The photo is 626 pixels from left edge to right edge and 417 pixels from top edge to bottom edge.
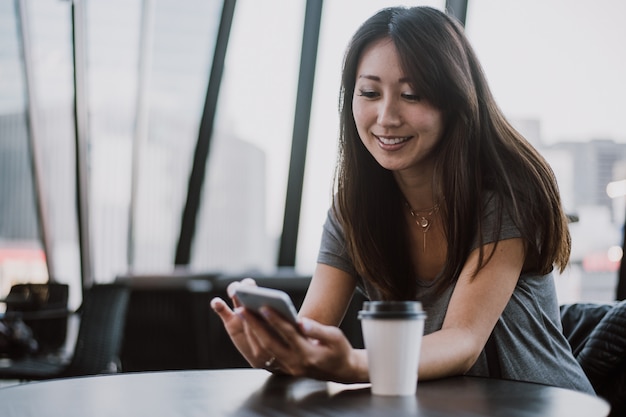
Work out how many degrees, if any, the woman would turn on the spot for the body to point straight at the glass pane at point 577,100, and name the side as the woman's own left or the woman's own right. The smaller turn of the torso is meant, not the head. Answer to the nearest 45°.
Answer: approximately 135° to the woman's own right

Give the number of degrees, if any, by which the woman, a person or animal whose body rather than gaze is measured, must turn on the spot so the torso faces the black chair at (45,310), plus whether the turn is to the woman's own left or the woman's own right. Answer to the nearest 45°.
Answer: approximately 90° to the woman's own right

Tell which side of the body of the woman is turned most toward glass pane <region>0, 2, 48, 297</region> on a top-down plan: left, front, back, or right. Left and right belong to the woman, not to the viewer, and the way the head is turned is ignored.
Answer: right

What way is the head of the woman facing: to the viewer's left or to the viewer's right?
to the viewer's left

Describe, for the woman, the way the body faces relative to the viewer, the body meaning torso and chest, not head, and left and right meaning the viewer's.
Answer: facing the viewer and to the left of the viewer

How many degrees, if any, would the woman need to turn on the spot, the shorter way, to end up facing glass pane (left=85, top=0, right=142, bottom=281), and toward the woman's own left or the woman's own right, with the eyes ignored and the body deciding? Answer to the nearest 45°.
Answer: approximately 90° to the woman's own right
